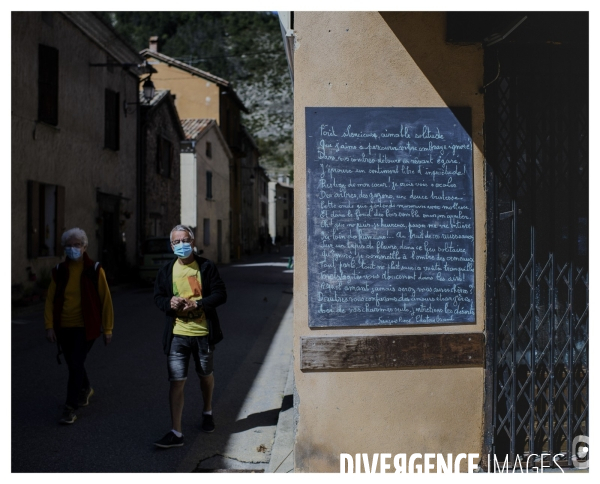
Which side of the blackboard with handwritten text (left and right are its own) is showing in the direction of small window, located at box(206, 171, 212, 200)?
back

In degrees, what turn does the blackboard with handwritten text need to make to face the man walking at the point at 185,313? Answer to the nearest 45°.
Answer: approximately 135° to its right

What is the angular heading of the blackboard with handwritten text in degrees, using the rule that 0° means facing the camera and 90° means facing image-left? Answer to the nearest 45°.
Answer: approximately 0°

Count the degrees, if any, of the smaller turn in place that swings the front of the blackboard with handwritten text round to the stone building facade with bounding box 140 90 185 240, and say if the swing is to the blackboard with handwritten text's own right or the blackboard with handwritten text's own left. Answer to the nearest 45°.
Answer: approximately 135° to the blackboard with handwritten text's own right
